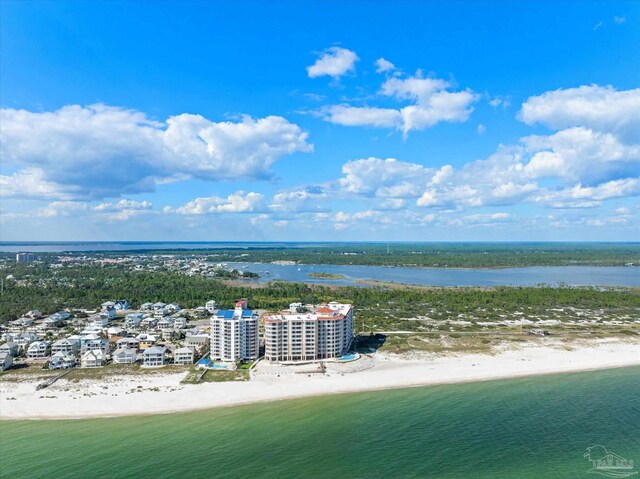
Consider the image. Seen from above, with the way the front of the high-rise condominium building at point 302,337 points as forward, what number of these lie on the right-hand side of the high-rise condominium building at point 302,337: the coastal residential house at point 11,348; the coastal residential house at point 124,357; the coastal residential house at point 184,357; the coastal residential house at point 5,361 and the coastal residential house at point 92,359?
5

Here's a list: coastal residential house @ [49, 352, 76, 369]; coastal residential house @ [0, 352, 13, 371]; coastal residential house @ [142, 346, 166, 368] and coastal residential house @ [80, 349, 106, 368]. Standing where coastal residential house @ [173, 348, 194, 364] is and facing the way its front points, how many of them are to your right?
4

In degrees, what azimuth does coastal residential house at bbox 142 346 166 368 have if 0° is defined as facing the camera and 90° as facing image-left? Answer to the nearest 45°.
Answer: approximately 0°

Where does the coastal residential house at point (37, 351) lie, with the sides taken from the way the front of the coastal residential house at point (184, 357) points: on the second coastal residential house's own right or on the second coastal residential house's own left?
on the second coastal residential house's own right

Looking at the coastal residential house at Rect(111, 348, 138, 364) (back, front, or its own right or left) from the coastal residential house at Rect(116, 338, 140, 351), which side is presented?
back

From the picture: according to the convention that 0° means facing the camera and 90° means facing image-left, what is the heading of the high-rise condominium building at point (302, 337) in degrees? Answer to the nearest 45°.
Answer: approximately 0°

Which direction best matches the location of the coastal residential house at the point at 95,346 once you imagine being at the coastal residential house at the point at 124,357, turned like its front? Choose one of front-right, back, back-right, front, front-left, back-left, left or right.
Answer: back-right

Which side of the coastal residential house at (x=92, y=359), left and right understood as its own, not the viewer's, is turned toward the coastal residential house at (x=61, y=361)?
right
